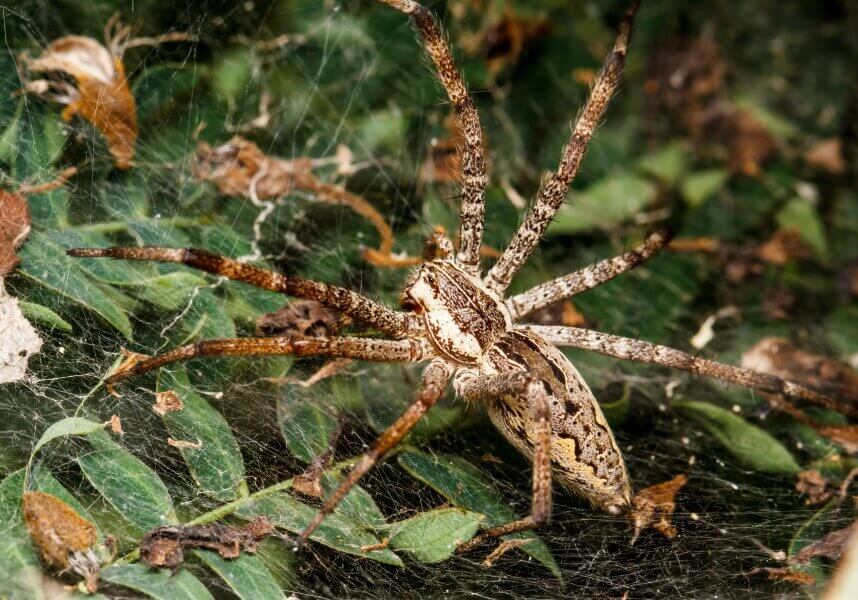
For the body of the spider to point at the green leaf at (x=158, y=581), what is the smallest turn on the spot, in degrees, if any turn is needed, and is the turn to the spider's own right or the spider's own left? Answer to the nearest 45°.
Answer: approximately 90° to the spider's own left

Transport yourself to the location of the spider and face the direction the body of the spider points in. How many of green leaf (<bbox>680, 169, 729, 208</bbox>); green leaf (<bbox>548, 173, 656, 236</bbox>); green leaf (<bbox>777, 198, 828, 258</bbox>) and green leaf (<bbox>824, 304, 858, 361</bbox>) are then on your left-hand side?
0

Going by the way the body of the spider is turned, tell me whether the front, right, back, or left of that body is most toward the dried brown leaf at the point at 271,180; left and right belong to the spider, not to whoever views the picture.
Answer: front

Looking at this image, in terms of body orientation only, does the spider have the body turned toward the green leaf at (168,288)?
no

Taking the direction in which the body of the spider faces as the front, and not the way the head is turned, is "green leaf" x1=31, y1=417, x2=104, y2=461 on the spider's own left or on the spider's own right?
on the spider's own left

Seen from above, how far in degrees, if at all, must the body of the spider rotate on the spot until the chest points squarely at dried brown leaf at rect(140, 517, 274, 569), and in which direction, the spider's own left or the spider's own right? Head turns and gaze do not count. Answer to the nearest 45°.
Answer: approximately 90° to the spider's own left

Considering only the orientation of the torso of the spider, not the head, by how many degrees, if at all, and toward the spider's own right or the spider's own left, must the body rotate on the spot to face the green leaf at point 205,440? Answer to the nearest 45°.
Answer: approximately 90° to the spider's own left

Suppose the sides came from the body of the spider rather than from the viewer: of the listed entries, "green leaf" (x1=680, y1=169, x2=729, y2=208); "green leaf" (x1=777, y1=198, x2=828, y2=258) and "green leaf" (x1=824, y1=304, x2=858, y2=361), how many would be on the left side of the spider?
0

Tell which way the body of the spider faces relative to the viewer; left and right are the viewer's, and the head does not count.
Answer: facing away from the viewer and to the left of the viewer

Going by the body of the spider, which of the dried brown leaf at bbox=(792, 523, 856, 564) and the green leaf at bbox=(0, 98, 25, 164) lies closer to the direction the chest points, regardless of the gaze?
the green leaf

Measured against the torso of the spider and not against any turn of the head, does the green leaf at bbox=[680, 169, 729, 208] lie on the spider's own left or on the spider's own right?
on the spider's own right

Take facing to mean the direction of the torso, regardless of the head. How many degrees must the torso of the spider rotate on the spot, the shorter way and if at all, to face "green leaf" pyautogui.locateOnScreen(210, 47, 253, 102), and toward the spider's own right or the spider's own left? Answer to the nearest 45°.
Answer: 0° — it already faces it

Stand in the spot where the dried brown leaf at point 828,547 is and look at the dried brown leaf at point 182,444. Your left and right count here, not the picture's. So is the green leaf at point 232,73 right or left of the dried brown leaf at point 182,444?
right

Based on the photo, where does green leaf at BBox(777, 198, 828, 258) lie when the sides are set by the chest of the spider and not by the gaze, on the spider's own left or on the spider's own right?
on the spider's own right

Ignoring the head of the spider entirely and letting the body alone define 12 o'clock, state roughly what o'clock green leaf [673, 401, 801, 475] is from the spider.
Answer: The green leaf is roughly at 4 o'clock from the spider.

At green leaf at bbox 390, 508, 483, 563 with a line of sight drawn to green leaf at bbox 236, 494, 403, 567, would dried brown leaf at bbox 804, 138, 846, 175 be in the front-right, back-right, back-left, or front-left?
back-right

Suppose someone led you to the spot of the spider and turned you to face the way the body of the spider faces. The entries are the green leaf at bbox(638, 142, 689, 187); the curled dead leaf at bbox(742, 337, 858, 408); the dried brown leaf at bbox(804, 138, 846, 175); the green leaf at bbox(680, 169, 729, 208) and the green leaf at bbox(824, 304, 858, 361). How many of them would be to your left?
0

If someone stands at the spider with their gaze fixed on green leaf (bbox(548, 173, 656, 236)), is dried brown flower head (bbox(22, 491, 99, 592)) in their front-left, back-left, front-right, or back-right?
back-left

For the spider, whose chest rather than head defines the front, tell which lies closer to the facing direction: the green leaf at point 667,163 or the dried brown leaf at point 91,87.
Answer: the dried brown leaf
